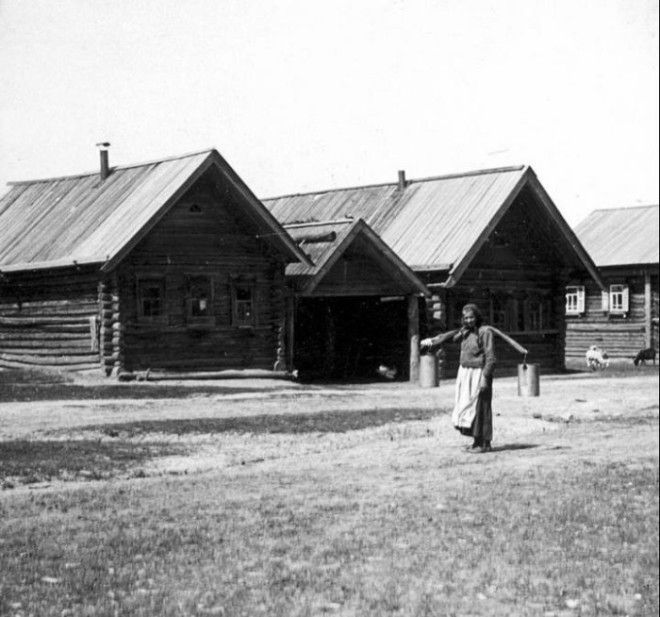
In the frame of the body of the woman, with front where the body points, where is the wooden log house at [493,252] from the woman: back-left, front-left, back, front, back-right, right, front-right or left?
back-right

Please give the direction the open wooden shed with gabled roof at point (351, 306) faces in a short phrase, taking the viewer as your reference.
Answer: facing the viewer and to the right of the viewer

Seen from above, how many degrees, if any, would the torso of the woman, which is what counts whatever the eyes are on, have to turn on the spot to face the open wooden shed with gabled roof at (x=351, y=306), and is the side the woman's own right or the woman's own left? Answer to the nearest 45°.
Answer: approximately 135° to the woman's own right

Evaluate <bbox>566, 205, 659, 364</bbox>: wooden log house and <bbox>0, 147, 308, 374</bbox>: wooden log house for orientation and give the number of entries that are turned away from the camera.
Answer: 0

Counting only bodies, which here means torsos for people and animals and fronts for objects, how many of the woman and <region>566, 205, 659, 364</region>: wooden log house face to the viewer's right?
0

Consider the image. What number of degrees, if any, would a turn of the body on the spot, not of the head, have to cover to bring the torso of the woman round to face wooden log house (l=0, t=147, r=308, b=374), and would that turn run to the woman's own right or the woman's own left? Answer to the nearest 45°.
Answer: approximately 90° to the woman's own right

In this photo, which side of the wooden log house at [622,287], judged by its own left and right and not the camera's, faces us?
front

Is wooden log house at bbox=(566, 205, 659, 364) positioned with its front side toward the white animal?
yes

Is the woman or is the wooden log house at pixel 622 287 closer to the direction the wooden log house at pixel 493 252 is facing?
the woman
